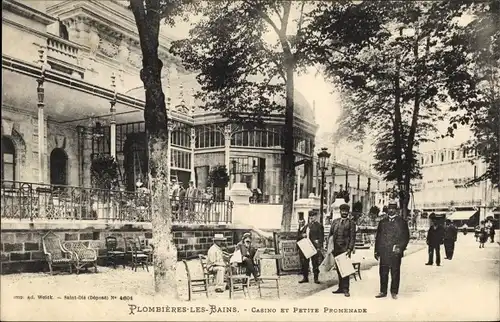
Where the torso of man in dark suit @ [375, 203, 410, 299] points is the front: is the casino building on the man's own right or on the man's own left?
on the man's own right

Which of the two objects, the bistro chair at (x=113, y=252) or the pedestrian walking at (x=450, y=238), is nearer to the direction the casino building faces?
the pedestrian walking

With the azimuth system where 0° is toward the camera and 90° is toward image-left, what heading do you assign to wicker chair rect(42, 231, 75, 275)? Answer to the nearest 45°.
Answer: approximately 315°
